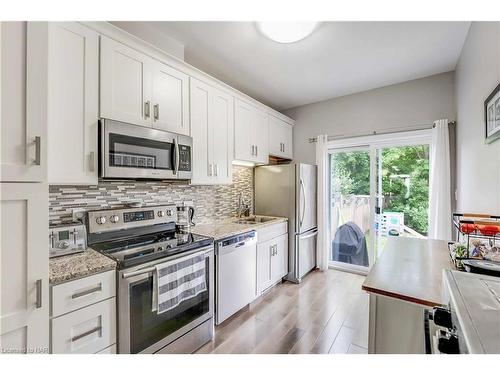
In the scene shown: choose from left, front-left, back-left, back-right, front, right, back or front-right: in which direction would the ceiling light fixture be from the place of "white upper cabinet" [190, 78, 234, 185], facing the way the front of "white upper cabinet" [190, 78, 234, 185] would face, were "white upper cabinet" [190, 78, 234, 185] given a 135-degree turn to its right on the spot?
back-left

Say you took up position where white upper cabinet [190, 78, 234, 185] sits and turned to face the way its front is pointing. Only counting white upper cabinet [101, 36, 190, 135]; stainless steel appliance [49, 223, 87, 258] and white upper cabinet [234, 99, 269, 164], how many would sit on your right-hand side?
2

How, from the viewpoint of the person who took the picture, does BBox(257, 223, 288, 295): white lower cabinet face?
facing the viewer and to the right of the viewer

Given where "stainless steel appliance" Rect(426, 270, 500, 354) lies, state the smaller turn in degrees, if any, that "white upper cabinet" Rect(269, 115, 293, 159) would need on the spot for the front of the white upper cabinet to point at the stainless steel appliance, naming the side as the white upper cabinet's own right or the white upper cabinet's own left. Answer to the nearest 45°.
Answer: approximately 45° to the white upper cabinet's own right

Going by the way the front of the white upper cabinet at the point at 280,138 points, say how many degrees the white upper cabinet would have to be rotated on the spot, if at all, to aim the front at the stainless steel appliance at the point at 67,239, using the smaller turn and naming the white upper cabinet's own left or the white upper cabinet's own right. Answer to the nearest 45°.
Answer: approximately 90° to the white upper cabinet's own right

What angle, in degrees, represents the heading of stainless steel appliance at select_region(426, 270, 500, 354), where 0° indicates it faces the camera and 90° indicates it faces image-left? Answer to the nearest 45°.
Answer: approximately 90°

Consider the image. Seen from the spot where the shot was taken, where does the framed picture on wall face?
facing to the left of the viewer

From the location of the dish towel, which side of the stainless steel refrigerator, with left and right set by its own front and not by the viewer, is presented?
right

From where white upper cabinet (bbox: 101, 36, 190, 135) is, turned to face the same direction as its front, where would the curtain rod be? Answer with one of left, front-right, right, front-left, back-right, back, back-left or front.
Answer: front-left

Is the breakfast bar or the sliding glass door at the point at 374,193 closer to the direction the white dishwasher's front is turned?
the breakfast bar

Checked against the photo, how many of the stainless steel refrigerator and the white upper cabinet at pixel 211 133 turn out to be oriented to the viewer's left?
0

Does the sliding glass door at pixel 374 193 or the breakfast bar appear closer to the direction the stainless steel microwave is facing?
the breakfast bar

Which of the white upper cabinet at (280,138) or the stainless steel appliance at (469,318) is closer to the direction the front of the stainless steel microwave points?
the stainless steel appliance
